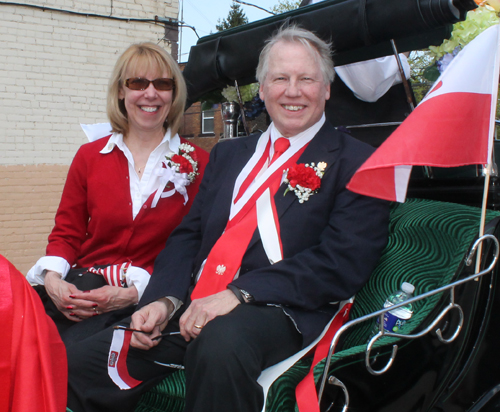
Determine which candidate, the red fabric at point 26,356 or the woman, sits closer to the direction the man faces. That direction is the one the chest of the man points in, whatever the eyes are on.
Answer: the red fabric

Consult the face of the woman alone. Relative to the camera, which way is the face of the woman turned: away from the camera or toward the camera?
toward the camera

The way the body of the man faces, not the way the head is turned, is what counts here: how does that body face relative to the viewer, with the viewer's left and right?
facing the viewer and to the left of the viewer

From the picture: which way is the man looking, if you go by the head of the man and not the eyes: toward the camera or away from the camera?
toward the camera

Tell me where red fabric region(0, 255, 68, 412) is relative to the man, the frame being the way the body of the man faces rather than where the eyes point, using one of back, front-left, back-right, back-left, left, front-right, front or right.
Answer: front

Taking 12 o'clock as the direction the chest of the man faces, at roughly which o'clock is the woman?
The woman is roughly at 3 o'clock from the man.

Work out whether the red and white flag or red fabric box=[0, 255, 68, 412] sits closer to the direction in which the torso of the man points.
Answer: the red fabric
